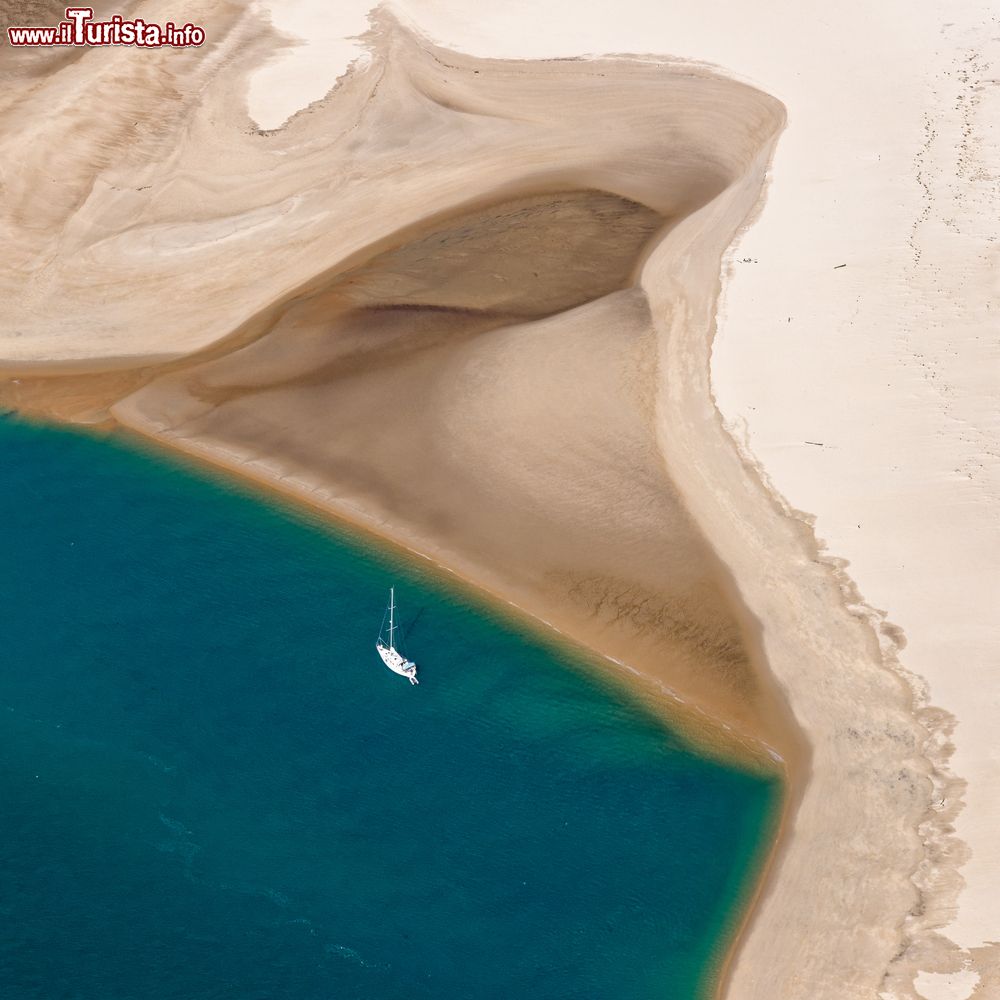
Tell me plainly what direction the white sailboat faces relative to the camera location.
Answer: facing away from the viewer and to the left of the viewer
